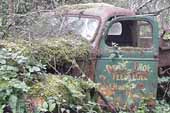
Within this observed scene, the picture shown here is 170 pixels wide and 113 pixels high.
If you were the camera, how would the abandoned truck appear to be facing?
facing the viewer and to the left of the viewer
